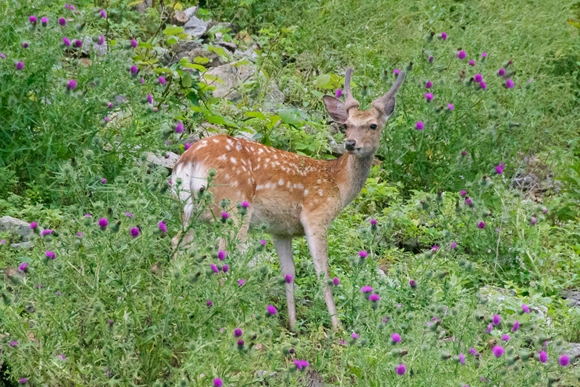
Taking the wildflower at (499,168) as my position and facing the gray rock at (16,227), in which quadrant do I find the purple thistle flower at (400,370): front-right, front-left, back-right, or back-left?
front-left

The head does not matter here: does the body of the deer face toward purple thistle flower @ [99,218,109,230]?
no

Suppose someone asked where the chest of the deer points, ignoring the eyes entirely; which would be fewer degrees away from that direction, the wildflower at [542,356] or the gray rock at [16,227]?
the wildflower

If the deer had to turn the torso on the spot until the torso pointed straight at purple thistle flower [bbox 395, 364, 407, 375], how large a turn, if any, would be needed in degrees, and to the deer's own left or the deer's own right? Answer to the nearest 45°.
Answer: approximately 90° to the deer's own right

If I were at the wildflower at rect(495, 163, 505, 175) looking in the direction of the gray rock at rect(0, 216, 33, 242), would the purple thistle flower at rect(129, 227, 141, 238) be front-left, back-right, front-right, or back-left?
front-left

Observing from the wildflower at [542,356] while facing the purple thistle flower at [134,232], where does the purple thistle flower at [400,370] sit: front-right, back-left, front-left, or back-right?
front-left

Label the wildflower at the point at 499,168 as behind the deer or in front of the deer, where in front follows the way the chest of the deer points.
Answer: in front

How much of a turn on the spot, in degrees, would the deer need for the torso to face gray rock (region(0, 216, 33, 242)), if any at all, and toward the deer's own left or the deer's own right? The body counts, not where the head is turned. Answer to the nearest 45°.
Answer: approximately 180°

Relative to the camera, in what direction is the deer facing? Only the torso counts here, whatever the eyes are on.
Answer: to the viewer's right
